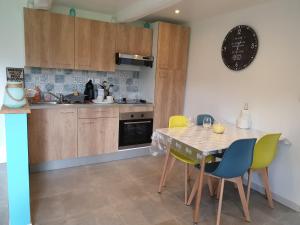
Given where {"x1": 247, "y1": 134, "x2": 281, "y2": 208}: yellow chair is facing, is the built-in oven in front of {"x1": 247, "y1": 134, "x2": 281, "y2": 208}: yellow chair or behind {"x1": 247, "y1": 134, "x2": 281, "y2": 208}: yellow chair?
in front

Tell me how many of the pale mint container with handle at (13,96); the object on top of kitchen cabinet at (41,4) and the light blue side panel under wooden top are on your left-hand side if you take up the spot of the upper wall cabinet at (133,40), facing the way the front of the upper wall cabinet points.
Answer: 0

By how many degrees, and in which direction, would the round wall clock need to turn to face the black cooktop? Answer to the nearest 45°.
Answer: approximately 45° to its right

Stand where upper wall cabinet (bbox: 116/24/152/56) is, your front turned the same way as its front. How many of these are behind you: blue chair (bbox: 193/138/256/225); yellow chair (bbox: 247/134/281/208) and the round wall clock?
0

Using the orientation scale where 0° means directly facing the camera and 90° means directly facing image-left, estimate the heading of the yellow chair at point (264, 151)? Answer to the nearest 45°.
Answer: approximately 135°

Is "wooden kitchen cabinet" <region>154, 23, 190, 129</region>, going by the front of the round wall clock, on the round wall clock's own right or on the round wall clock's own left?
on the round wall clock's own right

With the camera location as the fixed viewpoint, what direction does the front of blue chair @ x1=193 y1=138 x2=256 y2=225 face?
facing away from the viewer and to the left of the viewer

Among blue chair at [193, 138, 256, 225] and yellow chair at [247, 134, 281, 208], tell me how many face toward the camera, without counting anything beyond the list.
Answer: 0

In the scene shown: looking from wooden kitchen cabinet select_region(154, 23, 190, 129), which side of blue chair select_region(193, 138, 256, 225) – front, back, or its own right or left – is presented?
front

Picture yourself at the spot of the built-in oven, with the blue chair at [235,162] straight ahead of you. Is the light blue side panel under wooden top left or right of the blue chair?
right

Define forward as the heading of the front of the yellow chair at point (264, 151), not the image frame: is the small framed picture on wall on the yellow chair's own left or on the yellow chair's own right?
on the yellow chair's own left

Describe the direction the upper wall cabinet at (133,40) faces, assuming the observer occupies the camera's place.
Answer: facing the viewer and to the right of the viewer

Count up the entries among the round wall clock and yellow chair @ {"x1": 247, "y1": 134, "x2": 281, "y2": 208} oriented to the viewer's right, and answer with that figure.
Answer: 0

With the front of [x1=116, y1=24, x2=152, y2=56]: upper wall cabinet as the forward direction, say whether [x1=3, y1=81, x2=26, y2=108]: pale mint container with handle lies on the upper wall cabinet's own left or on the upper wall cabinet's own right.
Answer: on the upper wall cabinet's own right

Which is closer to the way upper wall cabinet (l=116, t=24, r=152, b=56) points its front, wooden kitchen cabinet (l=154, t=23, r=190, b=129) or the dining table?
the dining table

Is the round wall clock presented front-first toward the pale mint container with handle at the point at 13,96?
yes

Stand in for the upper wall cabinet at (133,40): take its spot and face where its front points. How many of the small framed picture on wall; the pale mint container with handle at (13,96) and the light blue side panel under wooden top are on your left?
0
